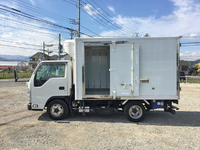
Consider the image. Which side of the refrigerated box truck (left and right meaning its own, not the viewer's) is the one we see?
left
